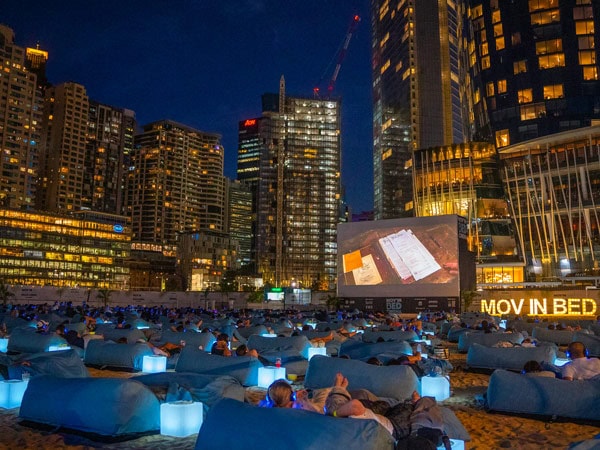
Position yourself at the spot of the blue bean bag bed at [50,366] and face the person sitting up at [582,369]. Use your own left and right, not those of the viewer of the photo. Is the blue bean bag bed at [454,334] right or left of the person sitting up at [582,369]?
left

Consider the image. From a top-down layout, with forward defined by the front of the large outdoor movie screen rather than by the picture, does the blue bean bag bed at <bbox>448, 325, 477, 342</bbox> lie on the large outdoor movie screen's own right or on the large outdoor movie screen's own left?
on the large outdoor movie screen's own left

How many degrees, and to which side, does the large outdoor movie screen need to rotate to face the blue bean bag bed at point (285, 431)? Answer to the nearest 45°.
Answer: approximately 45° to its left

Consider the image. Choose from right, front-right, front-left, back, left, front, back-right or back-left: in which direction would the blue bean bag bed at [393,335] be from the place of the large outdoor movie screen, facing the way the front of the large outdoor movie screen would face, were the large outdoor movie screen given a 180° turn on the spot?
back-right

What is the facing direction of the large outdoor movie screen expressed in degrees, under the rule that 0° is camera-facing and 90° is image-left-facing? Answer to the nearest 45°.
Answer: approximately 45°

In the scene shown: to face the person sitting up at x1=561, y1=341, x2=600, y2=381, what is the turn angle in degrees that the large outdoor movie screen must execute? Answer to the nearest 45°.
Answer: approximately 45° to its left

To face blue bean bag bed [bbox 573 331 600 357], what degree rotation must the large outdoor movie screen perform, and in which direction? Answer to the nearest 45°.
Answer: approximately 45° to its left

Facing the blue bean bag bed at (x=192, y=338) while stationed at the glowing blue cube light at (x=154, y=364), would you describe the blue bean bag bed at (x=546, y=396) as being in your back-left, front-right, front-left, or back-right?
back-right

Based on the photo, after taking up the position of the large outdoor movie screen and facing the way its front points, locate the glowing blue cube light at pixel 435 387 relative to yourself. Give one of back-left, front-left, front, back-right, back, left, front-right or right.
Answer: front-left

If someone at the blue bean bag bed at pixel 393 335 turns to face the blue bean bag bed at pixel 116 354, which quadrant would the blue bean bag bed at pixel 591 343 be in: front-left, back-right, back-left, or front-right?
back-left

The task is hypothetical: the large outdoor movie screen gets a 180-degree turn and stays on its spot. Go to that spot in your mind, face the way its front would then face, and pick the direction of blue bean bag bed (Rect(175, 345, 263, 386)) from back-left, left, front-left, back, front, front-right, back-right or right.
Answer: back-right

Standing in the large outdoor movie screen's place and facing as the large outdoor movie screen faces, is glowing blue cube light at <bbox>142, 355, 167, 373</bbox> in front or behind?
in front

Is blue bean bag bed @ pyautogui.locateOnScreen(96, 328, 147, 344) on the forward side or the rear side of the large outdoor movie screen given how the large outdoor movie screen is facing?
on the forward side
